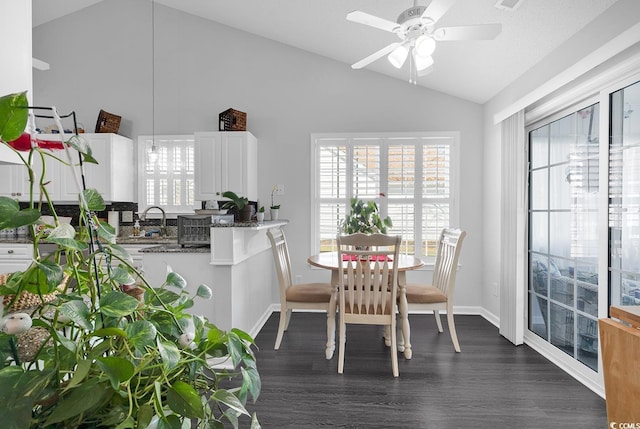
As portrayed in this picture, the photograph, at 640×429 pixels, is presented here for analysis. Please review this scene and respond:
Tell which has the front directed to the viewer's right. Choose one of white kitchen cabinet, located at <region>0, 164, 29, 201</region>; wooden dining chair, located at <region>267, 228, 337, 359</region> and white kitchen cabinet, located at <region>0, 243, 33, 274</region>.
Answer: the wooden dining chair

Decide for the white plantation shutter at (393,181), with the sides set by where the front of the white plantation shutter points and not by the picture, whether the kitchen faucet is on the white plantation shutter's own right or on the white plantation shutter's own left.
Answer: on the white plantation shutter's own right

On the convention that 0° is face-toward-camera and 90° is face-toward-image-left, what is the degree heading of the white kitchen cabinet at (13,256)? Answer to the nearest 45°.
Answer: approximately 0°

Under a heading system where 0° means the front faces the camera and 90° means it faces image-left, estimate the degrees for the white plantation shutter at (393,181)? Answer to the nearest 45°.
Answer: approximately 0°

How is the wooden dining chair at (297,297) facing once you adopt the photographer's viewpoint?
facing to the right of the viewer
